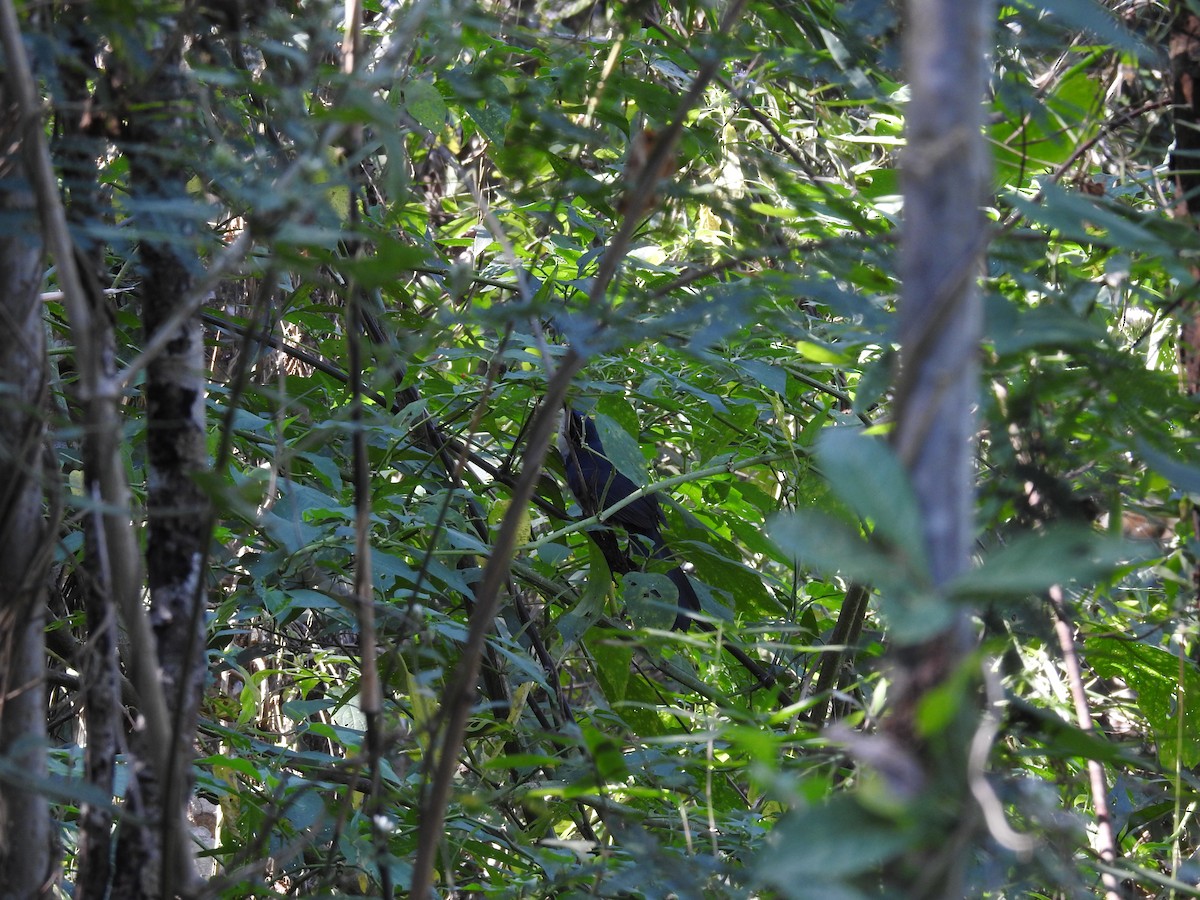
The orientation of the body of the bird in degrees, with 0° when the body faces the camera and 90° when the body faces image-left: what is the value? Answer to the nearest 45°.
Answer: approximately 90°

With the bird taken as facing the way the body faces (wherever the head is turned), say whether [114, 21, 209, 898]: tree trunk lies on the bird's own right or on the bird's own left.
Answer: on the bird's own left

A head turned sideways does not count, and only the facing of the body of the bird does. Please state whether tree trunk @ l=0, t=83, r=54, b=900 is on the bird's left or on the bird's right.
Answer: on the bird's left

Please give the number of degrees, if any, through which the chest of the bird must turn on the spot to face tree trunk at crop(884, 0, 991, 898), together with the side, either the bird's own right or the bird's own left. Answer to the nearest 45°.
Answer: approximately 90° to the bird's own left

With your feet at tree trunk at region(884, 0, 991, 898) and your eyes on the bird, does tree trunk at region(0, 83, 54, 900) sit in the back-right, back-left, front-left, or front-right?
front-left
